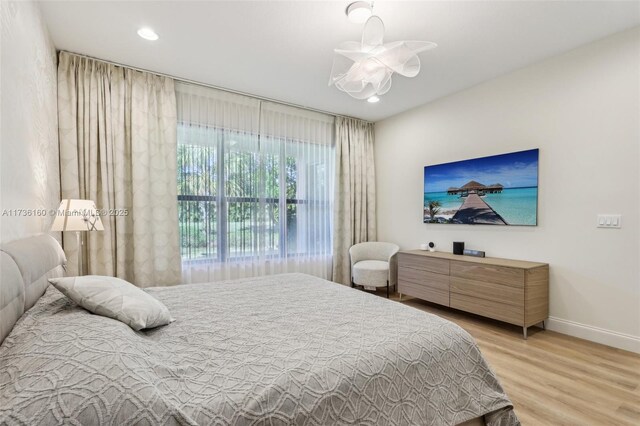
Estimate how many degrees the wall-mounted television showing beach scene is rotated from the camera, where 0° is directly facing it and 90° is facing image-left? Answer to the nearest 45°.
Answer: approximately 45°

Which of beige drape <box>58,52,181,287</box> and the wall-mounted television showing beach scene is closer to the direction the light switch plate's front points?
the beige drape

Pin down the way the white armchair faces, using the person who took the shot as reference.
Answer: facing the viewer and to the left of the viewer

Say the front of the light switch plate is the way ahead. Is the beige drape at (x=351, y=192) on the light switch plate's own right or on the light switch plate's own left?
on the light switch plate's own right

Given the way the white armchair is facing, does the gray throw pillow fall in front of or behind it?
in front

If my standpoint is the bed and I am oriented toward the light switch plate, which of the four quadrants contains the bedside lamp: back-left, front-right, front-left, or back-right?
back-left

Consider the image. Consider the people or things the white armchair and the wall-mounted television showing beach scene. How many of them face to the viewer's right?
0

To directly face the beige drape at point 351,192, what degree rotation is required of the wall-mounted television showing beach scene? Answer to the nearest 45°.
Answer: approximately 45° to its right

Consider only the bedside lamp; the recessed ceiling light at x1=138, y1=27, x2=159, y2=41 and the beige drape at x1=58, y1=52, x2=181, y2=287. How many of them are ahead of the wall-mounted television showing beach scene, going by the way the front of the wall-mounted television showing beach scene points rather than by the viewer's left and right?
3

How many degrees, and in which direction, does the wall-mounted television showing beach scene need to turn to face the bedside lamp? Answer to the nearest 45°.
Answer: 0° — it already faces it

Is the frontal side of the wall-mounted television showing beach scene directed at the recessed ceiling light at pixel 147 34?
yes
